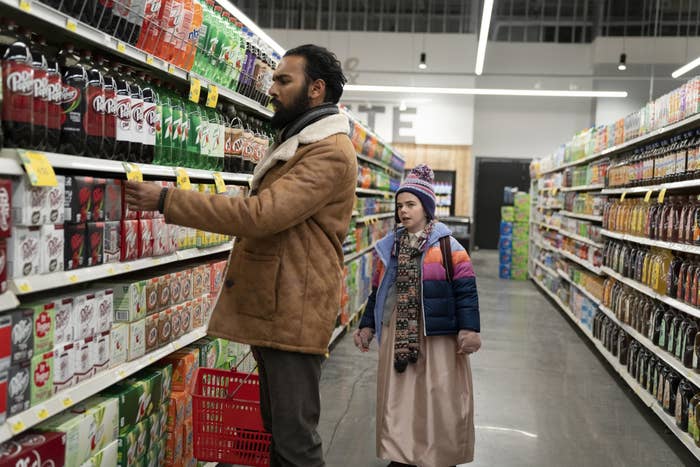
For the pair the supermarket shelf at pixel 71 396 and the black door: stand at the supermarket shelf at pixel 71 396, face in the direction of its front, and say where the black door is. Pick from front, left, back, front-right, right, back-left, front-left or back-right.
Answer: left

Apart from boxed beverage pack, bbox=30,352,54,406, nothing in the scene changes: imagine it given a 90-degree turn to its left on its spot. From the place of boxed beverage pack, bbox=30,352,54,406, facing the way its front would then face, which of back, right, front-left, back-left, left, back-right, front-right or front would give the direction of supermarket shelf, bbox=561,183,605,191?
front

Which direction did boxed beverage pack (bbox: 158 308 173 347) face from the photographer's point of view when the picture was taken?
facing the viewer and to the right of the viewer

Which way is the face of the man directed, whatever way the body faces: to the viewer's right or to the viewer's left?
to the viewer's left

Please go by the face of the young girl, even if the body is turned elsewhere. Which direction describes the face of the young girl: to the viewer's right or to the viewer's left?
to the viewer's left

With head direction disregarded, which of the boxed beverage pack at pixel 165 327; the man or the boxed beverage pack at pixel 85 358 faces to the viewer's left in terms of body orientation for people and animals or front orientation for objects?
the man

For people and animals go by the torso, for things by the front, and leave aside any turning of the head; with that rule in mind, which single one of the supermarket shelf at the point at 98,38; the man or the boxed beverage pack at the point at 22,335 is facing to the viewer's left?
the man

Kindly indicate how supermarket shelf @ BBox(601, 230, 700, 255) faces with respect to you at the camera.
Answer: facing the viewer and to the left of the viewer

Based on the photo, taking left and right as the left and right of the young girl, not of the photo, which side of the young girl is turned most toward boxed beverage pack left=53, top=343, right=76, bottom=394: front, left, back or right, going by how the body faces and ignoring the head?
front
